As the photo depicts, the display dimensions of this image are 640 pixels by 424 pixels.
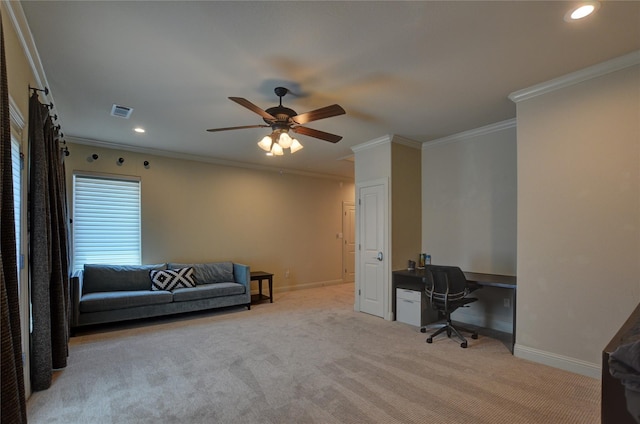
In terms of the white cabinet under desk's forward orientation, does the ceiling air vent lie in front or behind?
in front

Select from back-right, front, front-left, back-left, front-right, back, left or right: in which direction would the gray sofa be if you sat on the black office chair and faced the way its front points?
back-left

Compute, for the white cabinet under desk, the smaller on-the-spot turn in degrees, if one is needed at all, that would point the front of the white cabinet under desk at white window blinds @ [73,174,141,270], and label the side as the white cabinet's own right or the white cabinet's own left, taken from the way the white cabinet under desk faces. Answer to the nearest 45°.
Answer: approximately 45° to the white cabinet's own right

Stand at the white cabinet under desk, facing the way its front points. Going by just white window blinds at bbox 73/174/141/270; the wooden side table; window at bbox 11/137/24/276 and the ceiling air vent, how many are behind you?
0

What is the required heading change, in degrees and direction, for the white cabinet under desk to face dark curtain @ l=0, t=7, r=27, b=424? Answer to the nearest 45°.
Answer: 0° — it already faces it

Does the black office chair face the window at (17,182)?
no

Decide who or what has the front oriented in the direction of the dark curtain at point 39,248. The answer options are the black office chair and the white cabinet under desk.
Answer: the white cabinet under desk

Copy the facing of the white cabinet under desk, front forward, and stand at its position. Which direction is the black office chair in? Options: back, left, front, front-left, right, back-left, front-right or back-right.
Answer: left

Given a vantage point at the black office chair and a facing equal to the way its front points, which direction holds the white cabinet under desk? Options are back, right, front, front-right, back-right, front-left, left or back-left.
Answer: left

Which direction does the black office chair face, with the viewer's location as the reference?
facing away from the viewer and to the right of the viewer

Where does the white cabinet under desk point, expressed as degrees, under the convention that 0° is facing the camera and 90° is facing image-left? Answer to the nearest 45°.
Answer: approximately 45°

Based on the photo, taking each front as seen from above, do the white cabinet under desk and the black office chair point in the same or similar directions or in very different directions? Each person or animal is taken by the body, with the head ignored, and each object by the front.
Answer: very different directions

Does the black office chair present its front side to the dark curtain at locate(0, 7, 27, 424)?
no

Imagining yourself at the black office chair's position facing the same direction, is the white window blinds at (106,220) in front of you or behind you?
behind

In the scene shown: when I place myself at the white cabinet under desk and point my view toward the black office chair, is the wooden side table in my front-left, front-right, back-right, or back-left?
back-right
